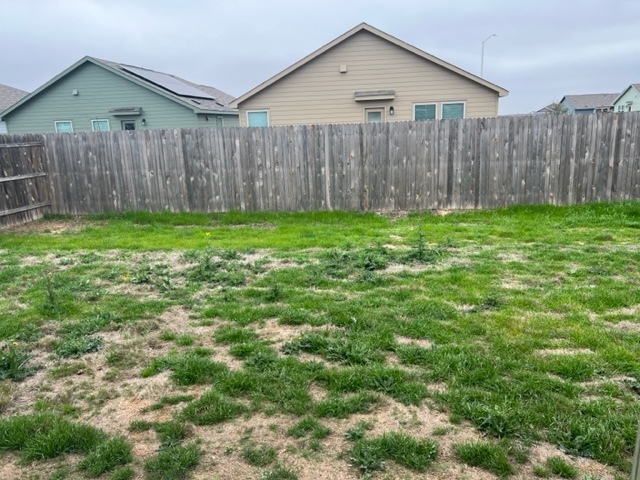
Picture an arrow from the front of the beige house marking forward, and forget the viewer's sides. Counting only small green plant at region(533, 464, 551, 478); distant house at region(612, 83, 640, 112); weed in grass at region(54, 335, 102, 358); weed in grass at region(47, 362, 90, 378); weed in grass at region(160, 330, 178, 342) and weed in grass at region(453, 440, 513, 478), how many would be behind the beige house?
5

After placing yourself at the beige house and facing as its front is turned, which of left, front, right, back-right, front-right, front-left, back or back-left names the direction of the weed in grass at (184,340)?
back

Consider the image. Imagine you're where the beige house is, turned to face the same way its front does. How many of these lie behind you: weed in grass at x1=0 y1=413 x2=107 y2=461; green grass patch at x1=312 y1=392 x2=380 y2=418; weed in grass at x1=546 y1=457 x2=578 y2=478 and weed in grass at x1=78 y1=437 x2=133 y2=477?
4

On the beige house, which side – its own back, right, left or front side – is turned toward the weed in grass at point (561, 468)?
back

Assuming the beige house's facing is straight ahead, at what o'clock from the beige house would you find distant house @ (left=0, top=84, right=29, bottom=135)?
The distant house is roughly at 10 o'clock from the beige house.

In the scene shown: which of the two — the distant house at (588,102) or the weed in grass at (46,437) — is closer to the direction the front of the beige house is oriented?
the distant house

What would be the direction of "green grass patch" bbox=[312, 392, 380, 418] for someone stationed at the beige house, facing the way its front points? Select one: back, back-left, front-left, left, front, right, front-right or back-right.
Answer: back

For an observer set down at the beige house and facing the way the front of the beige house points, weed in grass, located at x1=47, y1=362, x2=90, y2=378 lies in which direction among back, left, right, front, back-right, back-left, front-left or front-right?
back

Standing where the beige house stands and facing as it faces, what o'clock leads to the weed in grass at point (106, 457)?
The weed in grass is roughly at 6 o'clock from the beige house.

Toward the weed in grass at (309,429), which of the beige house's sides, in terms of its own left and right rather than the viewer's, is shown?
back

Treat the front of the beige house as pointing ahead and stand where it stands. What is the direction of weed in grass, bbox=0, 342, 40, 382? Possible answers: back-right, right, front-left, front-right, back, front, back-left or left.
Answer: back

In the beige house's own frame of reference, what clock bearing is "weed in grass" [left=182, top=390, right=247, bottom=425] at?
The weed in grass is roughly at 6 o'clock from the beige house.

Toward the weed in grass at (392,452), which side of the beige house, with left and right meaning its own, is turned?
back

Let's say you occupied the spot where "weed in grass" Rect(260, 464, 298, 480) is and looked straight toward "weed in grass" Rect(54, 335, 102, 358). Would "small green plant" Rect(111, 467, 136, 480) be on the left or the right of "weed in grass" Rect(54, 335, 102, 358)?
left

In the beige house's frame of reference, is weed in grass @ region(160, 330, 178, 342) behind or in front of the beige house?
behind

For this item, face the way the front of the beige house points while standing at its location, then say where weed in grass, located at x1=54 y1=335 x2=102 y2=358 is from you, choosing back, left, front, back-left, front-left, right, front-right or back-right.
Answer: back

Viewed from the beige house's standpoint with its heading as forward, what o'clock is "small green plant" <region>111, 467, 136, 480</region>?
The small green plant is roughly at 6 o'clock from the beige house.

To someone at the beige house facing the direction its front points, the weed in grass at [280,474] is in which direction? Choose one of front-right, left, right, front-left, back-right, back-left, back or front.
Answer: back

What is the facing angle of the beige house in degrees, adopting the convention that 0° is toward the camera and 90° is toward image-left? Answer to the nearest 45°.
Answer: approximately 180°
